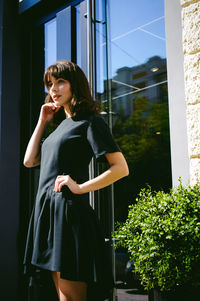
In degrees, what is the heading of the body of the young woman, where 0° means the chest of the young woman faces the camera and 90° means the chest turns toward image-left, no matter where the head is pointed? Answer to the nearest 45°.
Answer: approximately 45°

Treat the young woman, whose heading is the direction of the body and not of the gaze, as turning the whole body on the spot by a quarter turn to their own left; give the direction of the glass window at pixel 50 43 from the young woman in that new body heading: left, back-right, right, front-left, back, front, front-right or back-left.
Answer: back-left

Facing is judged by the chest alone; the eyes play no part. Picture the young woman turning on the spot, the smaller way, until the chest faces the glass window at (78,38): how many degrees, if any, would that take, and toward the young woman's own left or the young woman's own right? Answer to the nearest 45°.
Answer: approximately 135° to the young woman's own right

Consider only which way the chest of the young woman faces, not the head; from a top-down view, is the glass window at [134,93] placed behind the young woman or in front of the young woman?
behind
